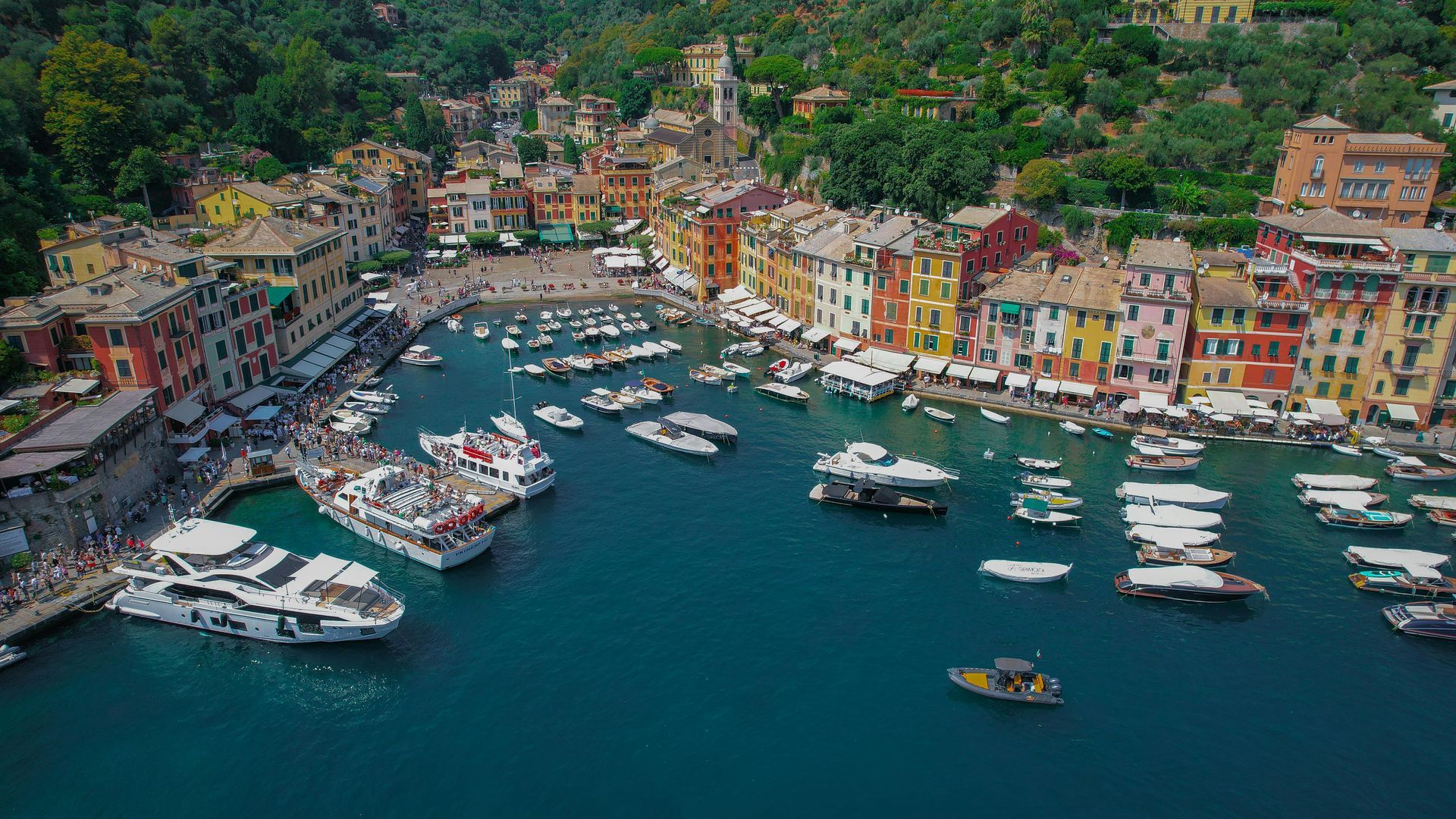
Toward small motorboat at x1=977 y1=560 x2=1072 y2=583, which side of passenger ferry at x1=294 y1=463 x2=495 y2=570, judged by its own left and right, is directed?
back

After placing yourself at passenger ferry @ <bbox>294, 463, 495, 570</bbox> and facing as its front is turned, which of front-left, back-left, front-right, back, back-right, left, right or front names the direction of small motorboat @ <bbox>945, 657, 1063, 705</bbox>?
back

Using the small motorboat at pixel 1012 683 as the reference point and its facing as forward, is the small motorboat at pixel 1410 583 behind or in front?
behind

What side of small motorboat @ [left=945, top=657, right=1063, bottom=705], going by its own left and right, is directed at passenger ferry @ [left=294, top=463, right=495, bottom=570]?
front

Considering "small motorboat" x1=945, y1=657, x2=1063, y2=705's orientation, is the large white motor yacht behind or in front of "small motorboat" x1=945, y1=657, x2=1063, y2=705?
in front

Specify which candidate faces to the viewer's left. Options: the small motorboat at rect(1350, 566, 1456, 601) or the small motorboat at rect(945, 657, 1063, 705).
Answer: the small motorboat at rect(945, 657, 1063, 705)

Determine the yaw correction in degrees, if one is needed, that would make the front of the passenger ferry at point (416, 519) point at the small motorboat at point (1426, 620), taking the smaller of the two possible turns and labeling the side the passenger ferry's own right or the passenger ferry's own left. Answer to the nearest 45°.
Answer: approximately 180°

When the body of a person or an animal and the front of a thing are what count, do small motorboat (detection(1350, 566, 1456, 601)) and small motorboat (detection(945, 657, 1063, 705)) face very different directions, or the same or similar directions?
very different directions

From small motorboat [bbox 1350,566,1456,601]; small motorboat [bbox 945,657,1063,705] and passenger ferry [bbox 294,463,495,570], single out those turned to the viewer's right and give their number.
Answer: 1

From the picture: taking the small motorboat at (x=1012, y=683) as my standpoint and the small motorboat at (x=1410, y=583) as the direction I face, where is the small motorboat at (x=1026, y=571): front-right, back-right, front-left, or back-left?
front-left

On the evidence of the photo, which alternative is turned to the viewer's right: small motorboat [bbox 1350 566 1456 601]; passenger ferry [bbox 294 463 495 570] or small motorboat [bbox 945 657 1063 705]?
small motorboat [bbox 1350 566 1456 601]

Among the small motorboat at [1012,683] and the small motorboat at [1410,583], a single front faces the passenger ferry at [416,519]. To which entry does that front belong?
the small motorboat at [1012,683]

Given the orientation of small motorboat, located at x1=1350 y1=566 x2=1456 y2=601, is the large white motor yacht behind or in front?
behind

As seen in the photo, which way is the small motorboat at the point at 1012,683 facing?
to the viewer's left

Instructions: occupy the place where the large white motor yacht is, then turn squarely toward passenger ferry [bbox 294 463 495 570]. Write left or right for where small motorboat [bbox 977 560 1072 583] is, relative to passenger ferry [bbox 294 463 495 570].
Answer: right

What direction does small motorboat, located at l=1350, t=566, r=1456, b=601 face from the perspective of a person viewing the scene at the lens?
facing to the right of the viewer

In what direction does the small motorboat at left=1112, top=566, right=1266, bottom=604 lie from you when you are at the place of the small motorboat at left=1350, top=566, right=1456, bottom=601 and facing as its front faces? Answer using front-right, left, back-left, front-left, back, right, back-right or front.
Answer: back-right
